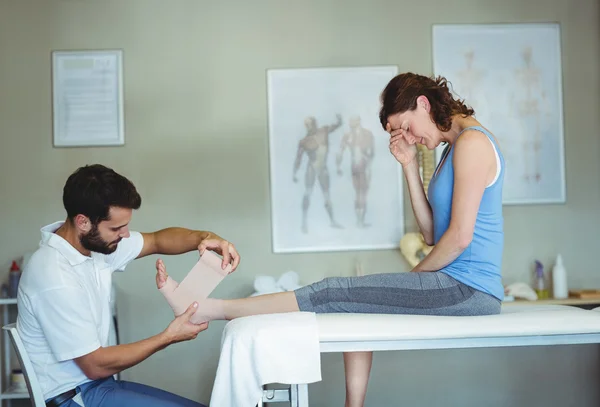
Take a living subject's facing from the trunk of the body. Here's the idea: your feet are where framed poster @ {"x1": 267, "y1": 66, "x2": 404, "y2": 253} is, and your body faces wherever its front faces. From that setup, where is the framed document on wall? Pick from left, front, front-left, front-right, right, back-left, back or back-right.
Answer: right

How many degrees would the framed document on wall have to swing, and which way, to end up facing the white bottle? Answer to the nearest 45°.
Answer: approximately 90° to its left

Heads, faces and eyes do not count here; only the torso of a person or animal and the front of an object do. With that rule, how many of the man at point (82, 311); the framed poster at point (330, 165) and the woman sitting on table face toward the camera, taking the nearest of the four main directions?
1

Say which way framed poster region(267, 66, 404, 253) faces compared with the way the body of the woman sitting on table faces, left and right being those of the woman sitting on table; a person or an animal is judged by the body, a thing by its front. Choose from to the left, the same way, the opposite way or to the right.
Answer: to the left

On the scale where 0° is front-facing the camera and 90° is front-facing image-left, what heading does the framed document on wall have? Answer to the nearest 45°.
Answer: approximately 0°

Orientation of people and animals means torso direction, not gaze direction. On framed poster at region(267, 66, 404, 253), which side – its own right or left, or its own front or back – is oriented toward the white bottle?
left

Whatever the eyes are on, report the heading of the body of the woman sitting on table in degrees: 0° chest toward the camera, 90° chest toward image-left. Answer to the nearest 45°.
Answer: approximately 90°

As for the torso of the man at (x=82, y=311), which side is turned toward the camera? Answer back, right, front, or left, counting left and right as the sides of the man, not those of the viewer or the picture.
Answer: right

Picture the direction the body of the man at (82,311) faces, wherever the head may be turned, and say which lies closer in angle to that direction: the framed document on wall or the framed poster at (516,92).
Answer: the framed poster

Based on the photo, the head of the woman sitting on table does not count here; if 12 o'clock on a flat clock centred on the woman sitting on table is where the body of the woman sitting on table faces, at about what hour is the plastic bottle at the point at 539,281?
The plastic bottle is roughly at 4 o'clock from the woman sitting on table.

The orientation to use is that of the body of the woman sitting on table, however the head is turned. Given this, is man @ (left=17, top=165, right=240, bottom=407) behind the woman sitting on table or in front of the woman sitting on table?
in front

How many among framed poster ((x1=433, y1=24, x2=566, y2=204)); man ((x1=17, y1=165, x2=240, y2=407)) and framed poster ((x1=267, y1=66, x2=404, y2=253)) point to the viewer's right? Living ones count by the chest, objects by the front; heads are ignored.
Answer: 1

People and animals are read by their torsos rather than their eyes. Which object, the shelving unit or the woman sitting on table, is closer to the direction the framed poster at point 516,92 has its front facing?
the woman sitting on table
